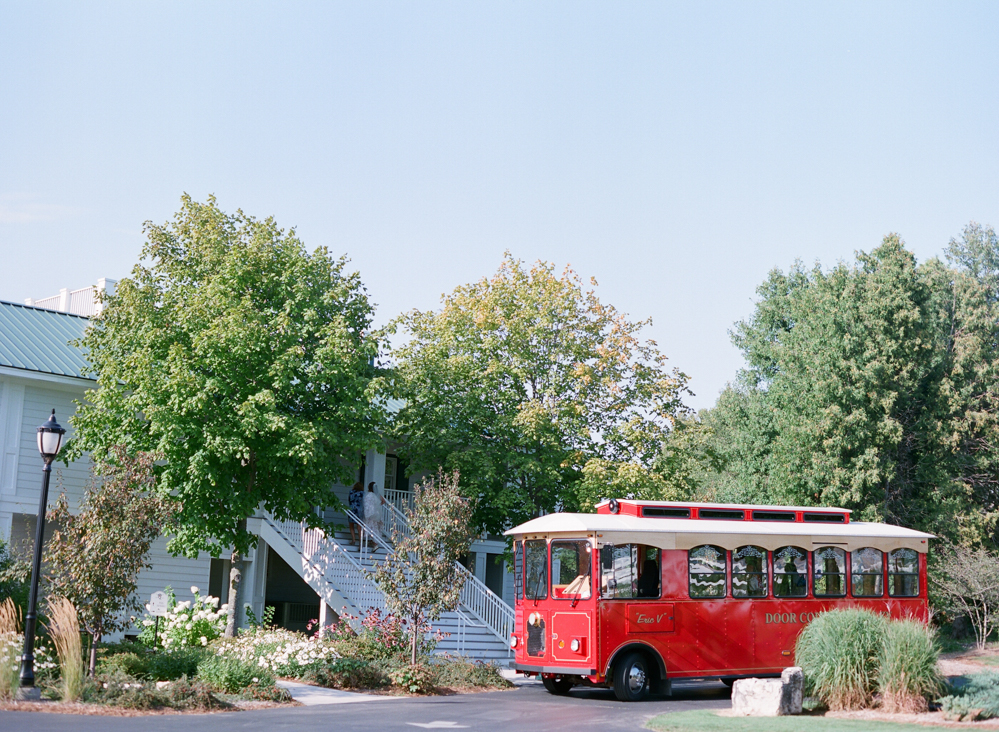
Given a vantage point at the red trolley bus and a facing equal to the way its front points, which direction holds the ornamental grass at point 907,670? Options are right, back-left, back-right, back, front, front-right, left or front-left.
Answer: left

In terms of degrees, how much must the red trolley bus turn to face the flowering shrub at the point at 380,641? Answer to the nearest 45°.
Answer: approximately 45° to its right

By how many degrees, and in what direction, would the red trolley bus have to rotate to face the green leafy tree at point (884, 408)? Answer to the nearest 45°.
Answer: approximately 135° to its right

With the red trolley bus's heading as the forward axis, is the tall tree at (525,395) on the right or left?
on its right

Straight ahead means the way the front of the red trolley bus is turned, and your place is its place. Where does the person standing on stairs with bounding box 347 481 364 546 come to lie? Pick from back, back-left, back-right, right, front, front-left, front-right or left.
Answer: right

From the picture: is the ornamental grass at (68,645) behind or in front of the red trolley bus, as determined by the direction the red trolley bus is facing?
in front

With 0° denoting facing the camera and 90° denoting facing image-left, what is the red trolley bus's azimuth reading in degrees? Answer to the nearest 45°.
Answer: approximately 45°

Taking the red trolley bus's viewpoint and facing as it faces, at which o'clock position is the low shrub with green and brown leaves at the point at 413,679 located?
The low shrub with green and brown leaves is roughly at 1 o'clock from the red trolley bus.

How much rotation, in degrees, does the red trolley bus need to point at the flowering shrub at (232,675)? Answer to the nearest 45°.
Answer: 0° — it already faces it

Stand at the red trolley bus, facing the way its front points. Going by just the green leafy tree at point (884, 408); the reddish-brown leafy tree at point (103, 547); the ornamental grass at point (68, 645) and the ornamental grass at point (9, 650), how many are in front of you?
3

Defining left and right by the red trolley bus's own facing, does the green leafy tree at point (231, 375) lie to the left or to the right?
on its right

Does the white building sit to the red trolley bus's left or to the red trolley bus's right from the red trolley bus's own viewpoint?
on its right

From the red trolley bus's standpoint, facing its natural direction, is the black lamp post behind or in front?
in front

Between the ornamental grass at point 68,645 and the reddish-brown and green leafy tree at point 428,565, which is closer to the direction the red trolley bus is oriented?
the ornamental grass

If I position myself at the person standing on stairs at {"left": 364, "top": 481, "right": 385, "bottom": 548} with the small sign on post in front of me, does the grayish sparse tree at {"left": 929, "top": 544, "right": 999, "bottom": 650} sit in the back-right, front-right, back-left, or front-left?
back-left

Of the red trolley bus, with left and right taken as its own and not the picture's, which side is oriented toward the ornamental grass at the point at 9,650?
front

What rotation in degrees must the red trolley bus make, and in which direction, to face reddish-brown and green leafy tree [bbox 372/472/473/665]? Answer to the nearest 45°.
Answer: approximately 45° to its right
